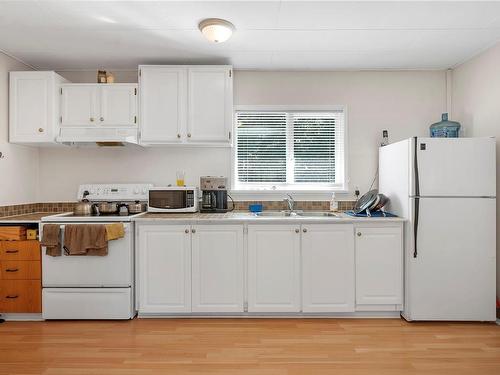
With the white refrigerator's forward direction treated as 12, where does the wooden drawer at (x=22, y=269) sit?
The wooden drawer is roughly at 2 o'clock from the white refrigerator.

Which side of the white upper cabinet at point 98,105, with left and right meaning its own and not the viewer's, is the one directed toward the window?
left

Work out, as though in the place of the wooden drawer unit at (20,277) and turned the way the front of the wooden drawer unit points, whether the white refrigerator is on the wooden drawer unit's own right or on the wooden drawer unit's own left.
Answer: on the wooden drawer unit's own left

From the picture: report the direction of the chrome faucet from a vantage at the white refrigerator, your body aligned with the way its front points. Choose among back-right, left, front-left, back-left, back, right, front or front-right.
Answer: right

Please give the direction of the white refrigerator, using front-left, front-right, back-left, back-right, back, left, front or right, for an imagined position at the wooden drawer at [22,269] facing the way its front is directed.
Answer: front-left
